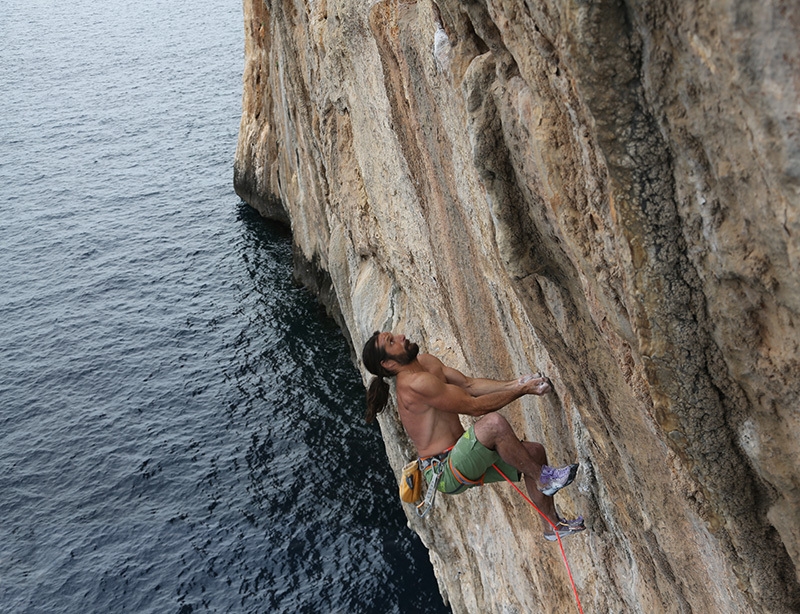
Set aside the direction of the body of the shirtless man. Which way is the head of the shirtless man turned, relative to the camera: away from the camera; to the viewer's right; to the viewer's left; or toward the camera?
to the viewer's right

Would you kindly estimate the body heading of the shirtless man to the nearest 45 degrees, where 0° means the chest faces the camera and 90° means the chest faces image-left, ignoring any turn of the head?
approximately 270°
